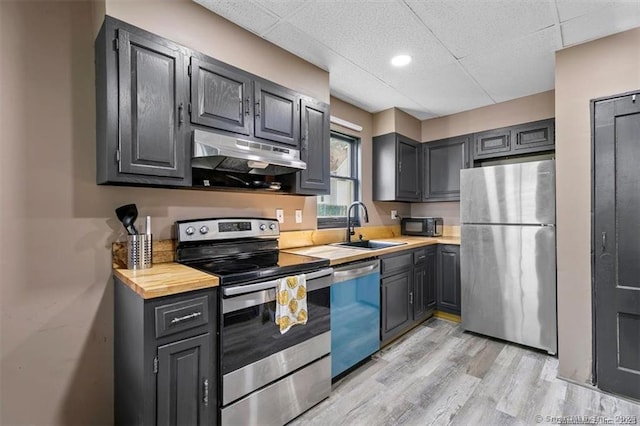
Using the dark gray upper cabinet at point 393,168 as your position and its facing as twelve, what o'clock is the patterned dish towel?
The patterned dish towel is roughly at 2 o'clock from the dark gray upper cabinet.

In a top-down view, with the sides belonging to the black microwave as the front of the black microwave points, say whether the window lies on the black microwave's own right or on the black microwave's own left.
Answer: on the black microwave's own right

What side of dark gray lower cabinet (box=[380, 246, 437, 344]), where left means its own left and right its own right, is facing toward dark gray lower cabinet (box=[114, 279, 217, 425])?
right

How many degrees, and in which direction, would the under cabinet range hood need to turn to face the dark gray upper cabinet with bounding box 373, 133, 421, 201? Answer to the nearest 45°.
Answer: approximately 90° to its left

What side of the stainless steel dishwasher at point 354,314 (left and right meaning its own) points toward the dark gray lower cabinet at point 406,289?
left

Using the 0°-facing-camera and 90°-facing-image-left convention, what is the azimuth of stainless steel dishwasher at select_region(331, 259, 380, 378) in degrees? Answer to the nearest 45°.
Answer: approximately 315°
